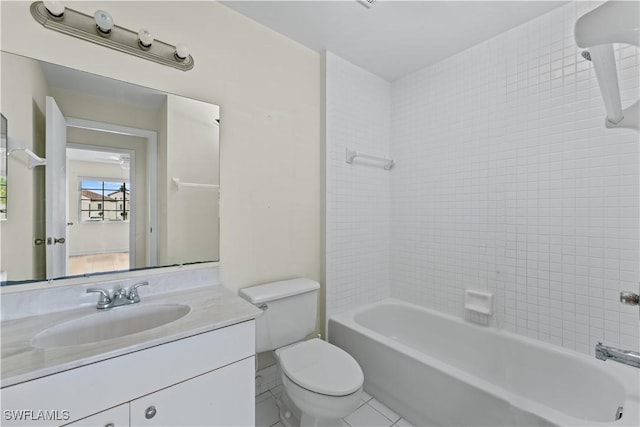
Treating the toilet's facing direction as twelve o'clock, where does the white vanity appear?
The white vanity is roughly at 3 o'clock from the toilet.

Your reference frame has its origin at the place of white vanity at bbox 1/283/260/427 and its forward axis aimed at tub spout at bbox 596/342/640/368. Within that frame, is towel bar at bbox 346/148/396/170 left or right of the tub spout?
left

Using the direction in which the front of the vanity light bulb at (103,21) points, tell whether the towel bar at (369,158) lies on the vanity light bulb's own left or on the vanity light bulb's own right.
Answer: on the vanity light bulb's own left

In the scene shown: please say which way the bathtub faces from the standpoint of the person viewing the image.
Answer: facing the viewer and to the left of the viewer

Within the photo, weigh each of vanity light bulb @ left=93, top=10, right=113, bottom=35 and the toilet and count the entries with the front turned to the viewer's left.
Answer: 0

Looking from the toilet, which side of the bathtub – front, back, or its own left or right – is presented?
front

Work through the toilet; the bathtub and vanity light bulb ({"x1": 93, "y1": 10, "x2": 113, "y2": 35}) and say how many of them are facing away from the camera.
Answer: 0

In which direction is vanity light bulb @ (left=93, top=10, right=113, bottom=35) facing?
toward the camera

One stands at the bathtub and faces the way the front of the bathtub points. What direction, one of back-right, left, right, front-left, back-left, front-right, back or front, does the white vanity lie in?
front

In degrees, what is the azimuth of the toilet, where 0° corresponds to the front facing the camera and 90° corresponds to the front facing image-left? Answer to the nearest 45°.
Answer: approximately 315°
